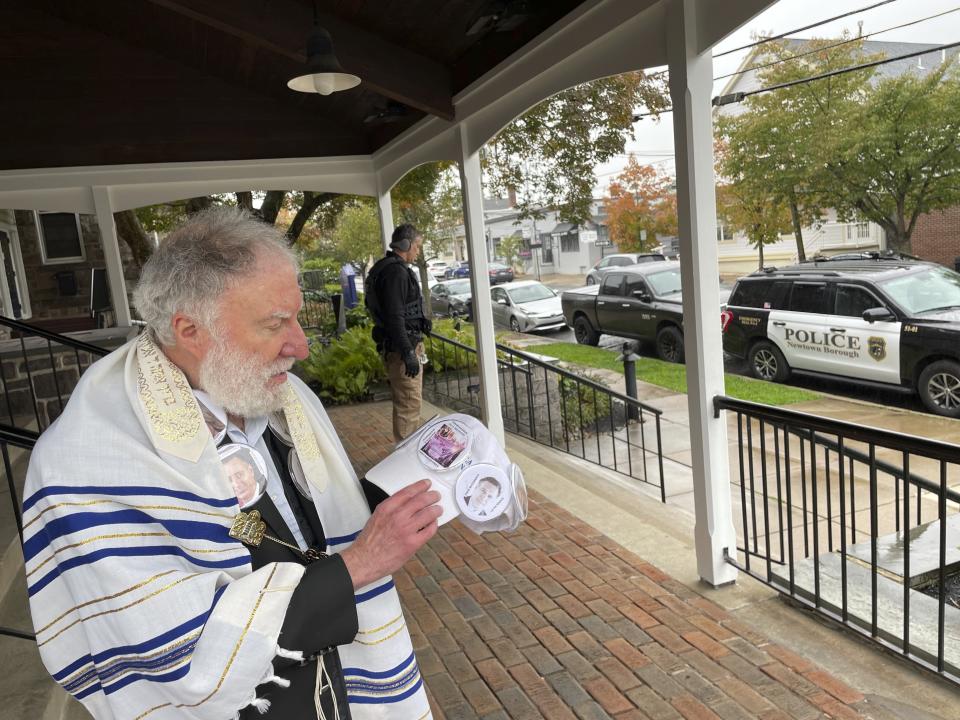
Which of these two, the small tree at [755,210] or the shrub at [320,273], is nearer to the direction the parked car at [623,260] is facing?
the shrub

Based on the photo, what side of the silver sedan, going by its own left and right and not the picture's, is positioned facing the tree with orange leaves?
left

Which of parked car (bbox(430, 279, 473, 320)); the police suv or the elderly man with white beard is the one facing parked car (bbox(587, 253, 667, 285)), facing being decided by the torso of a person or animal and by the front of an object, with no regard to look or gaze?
parked car (bbox(430, 279, 473, 320))

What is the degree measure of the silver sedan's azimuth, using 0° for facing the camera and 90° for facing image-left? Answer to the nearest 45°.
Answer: approximately 315°

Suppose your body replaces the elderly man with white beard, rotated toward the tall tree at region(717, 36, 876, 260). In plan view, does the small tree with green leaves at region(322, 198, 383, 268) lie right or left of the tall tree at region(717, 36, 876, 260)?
left

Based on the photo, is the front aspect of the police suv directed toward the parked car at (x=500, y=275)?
no

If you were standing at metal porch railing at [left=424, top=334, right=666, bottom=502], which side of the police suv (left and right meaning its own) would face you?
right

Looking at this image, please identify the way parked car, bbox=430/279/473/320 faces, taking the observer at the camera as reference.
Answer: facing the viewer and to the right of the viewer

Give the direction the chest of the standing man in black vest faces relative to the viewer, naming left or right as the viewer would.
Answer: facing to the right of the viewer

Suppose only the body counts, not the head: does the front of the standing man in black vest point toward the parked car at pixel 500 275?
no

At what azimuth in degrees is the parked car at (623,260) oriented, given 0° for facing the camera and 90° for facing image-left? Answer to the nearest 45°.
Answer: approximately 135°

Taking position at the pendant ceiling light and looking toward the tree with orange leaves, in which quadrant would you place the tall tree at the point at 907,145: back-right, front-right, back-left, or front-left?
front-right

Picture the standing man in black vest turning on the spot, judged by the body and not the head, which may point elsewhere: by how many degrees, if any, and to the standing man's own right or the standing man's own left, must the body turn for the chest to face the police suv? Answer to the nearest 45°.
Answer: approximately 45° to the standing man's own left
